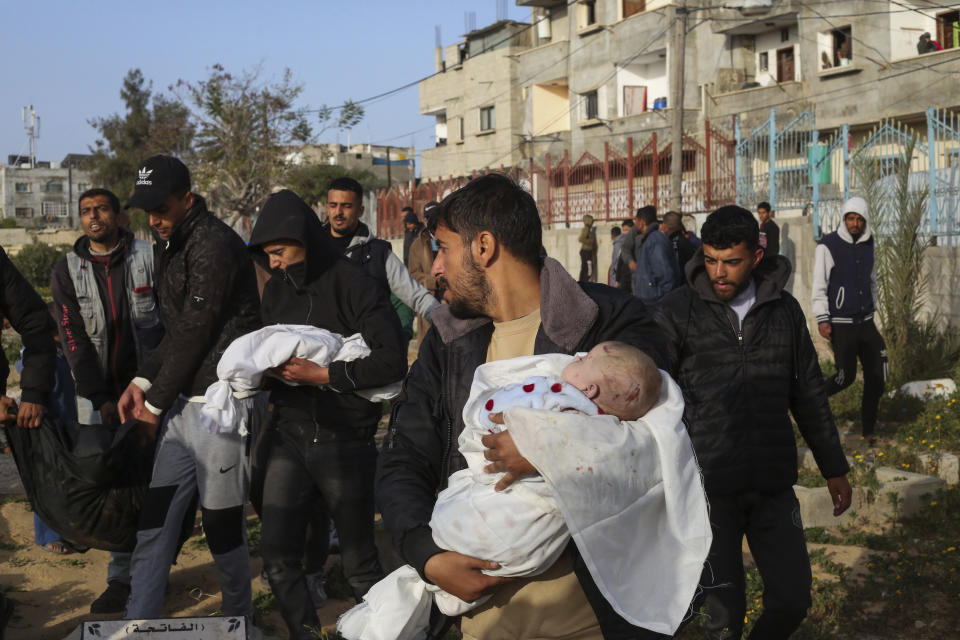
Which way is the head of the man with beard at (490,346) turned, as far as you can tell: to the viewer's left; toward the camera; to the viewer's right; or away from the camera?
to the viewer's left

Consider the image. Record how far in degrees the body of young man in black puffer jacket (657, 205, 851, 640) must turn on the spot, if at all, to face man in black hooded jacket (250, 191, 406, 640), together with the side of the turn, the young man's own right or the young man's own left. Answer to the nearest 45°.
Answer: approximately 90° to the young man's own right

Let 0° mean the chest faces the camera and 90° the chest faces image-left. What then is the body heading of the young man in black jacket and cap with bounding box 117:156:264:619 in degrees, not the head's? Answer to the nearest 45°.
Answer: approximately 45°

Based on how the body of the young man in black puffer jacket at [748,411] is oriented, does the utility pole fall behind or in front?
behind

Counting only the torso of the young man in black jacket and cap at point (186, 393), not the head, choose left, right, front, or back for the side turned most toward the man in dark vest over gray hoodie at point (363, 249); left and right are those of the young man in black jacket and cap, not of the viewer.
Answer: back

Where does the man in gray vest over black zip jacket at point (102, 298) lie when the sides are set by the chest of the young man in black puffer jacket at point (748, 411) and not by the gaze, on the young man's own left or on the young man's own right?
on the young man's own right

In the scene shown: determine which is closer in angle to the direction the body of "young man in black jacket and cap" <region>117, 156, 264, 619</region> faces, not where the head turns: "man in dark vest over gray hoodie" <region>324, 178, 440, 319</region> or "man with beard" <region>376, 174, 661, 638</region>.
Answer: the man with beard

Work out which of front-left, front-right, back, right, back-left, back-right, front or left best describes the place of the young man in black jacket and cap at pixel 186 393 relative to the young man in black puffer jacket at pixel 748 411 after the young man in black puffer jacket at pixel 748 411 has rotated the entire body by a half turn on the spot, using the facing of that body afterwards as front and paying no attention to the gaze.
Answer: left

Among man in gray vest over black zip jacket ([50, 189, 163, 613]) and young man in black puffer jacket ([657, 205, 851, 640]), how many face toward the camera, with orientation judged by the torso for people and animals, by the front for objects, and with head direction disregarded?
2
